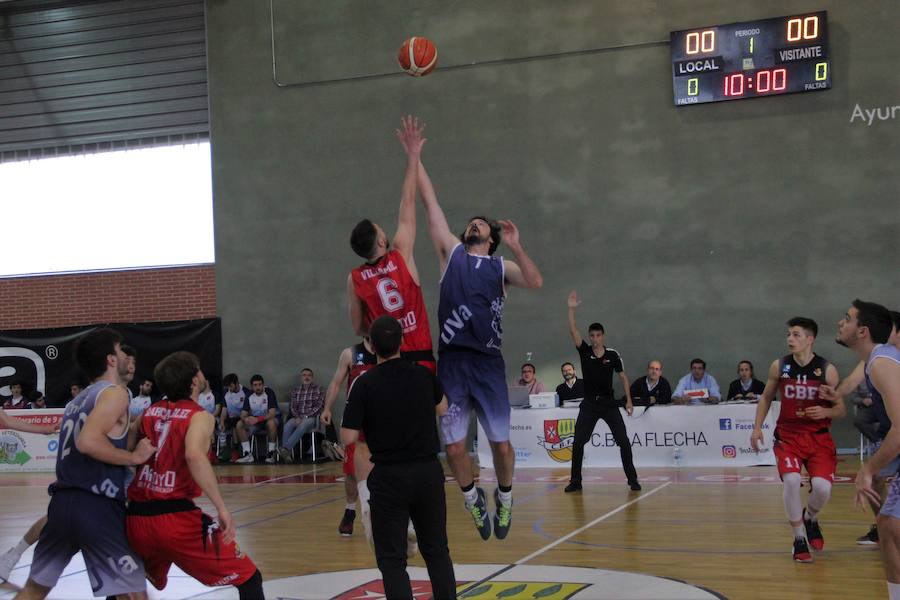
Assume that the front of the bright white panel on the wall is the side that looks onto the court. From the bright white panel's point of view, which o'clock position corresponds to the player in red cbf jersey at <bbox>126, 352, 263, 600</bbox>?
The player in red cbf jersey is roughly at 12 o'clock from the bright white panel on the wall.

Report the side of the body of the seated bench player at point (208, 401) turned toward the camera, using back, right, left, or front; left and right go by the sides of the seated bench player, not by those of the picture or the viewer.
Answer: front

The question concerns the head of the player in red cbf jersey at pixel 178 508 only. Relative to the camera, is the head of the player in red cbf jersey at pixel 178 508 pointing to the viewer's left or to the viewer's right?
to the viewer's right

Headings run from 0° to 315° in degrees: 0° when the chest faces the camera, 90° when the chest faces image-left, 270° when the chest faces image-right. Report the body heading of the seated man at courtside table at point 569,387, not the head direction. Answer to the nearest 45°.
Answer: approximately 0°

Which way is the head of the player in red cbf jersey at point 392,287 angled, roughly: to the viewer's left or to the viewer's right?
to the viewer's right

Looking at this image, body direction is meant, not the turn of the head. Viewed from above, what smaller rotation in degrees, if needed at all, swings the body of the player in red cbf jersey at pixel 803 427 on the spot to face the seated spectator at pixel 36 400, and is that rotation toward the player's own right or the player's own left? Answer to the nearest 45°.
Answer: approximately 135° to the player's own right

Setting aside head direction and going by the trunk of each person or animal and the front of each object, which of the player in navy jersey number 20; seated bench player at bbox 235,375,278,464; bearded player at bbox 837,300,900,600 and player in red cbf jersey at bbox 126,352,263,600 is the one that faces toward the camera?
the seated bench player

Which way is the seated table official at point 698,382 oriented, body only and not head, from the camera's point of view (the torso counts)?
toward the camera

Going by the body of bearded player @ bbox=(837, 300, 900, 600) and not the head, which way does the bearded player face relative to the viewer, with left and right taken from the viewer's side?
facing to the left of the viewer

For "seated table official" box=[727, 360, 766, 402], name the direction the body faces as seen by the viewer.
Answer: toward the camera

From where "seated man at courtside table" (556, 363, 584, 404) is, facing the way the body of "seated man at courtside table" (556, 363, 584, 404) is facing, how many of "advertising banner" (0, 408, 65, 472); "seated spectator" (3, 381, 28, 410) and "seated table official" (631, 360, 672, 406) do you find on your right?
2

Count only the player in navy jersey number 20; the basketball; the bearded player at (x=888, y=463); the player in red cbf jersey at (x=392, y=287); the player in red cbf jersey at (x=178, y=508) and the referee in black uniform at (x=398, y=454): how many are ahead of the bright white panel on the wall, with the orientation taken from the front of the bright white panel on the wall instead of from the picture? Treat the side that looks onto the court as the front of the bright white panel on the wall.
6

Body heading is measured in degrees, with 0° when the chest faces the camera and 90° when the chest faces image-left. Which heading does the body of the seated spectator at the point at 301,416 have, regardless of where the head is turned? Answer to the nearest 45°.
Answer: approximately 45°

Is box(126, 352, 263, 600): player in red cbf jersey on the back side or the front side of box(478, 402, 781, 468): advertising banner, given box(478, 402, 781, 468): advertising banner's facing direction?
on the front side

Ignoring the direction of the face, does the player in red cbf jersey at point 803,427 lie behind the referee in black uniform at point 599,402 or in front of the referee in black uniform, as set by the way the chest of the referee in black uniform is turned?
in front

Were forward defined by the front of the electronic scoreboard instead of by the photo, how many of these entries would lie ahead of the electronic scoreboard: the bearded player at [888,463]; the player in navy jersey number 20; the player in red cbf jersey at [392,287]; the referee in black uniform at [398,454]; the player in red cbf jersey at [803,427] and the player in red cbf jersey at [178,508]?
6

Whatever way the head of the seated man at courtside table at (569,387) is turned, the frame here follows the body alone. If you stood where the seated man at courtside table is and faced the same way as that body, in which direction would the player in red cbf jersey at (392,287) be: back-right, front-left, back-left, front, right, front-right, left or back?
front

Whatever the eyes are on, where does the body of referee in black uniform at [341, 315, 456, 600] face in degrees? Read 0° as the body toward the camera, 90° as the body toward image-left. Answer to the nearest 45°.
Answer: approximately 180°
